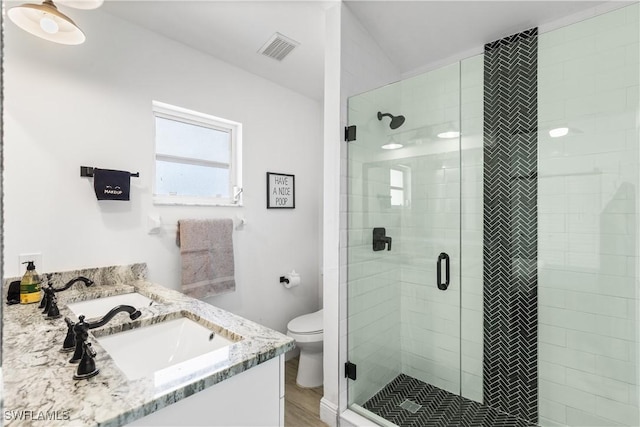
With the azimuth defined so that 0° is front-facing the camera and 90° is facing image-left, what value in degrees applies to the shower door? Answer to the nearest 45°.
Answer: approximately 45°

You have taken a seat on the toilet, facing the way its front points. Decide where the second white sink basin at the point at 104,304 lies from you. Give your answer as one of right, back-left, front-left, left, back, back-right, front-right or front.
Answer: front

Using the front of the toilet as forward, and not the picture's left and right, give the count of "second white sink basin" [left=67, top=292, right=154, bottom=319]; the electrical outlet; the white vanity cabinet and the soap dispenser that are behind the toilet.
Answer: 0

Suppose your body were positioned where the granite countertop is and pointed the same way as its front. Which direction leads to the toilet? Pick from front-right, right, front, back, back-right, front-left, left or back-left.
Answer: front

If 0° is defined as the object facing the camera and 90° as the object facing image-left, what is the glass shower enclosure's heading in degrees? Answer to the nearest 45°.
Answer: approximately 45°

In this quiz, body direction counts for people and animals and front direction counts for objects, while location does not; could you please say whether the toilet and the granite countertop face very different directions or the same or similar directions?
very different directions

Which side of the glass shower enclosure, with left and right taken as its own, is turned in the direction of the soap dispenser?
front

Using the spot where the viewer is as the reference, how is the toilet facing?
facing the viewer and to the left of the viewer

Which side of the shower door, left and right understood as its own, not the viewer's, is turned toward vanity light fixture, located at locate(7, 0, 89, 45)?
front

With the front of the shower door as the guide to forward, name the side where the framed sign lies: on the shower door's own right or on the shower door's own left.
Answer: on the shower door's own right

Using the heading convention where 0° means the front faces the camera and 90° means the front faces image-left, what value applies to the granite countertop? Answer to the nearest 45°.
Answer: approximately 225°

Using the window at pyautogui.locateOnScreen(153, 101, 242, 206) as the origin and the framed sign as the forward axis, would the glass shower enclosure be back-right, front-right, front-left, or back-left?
front-right

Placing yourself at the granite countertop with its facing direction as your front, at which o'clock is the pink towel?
The pink towel is roughly at 11 o'clock from the granite countertop.

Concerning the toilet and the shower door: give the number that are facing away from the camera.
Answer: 0

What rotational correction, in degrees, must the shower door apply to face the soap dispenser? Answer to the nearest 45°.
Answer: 0° — it already faces it

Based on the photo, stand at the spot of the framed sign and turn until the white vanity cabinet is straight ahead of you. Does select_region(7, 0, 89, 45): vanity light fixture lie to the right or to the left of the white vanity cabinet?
right
